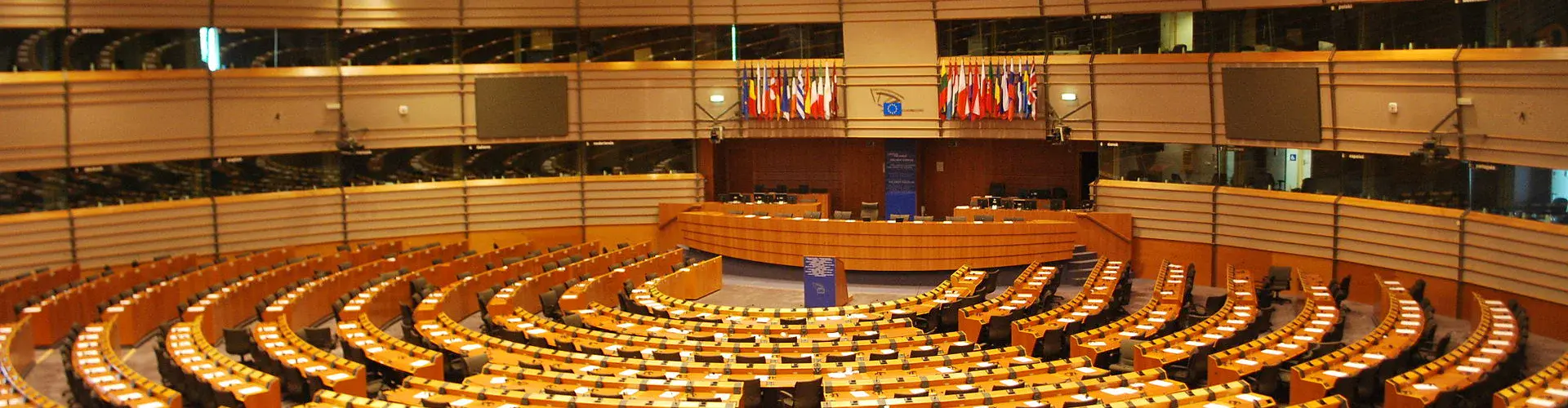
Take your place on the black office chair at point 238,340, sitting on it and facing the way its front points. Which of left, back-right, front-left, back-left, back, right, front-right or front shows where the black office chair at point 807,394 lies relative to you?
right

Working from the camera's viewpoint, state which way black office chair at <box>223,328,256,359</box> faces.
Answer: facing away from the viewer and to the right of the viewer

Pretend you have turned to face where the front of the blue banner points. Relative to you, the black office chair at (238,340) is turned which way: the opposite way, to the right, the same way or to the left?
the opposite way

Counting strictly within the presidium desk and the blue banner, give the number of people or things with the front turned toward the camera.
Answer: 2

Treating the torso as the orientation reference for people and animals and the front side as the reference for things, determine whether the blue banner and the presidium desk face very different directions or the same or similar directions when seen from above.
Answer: same or similar directions

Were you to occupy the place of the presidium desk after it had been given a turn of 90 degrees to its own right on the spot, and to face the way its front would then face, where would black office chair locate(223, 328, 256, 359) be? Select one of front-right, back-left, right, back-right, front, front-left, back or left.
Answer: front-left

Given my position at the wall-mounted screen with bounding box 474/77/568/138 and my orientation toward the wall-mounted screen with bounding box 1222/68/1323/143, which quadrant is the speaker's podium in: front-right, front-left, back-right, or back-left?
front-right

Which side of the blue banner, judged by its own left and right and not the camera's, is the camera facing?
front

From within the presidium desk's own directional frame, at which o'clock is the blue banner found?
The blue banner is roughly at 6 o'clock from the presidium desk.

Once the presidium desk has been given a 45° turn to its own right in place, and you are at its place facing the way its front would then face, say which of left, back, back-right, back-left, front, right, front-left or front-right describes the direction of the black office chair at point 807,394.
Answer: front-left

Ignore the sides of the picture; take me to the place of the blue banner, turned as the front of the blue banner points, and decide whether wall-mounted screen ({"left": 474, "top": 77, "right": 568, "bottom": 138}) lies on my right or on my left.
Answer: on my right

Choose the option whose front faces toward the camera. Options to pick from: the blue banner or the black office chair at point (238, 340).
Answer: the blue banner

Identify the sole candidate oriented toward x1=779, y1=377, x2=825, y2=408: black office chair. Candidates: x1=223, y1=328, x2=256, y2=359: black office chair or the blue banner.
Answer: the blue banner

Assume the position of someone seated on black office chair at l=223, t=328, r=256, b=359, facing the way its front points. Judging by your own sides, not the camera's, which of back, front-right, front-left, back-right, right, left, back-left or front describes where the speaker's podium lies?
front-right

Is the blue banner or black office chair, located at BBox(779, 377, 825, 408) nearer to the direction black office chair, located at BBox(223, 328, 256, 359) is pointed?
the blue banner
